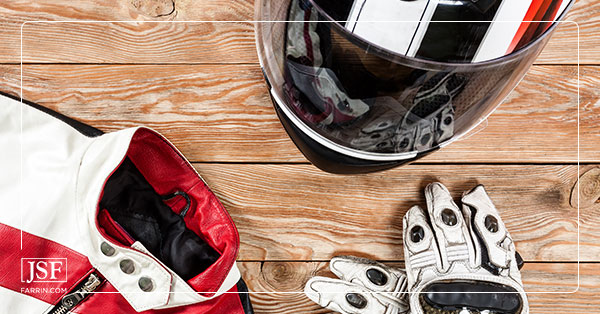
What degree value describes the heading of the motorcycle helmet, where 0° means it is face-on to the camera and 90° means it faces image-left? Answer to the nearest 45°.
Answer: approximately 45°
